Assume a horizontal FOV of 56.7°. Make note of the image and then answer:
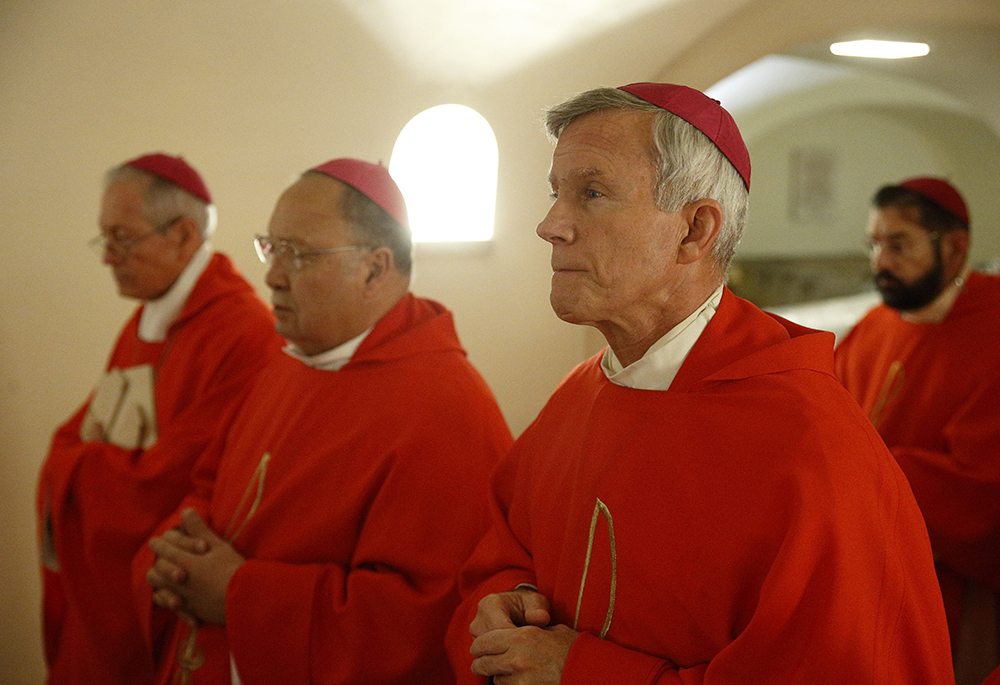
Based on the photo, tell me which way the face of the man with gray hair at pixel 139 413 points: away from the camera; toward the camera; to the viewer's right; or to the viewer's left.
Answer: to the viewer's left

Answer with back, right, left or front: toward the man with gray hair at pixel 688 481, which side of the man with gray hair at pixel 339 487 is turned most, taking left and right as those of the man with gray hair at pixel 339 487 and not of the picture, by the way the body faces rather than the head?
left

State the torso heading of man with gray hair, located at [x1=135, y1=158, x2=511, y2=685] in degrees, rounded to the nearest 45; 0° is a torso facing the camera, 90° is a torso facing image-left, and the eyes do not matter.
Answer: approximately 45°

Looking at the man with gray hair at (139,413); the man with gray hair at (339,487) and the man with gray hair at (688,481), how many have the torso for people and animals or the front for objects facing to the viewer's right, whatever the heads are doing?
0

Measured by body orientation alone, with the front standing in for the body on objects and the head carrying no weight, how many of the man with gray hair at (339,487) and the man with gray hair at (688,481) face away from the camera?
0

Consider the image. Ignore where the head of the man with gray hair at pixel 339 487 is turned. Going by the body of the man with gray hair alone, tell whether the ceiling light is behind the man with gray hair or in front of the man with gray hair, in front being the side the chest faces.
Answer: behind

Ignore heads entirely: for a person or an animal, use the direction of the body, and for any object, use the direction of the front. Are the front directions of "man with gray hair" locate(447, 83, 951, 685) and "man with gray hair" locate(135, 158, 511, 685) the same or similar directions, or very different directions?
same or similar directions

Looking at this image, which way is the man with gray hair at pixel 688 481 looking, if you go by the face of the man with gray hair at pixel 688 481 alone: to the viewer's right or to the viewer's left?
to the viewer's left

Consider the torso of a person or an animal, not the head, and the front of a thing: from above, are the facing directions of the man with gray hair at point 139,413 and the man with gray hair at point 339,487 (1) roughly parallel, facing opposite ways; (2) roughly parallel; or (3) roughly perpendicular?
roughly parallel

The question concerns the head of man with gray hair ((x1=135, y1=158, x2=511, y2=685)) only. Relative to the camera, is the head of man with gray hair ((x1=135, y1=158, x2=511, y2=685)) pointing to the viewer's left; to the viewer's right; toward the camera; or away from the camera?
to the viewer's left

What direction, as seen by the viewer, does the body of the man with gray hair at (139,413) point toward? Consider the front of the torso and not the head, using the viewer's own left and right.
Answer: facing the viewer and to the left of the viewer

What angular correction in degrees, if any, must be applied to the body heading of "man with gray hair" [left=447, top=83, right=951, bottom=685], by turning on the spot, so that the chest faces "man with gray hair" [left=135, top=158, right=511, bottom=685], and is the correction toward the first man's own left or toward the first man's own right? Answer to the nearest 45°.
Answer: approximately 90° to the first man's own right

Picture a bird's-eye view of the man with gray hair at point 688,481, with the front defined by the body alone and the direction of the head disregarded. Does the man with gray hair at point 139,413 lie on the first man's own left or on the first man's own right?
on the first man's own right

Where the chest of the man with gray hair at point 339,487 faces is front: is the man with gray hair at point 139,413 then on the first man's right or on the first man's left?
on the first man's right

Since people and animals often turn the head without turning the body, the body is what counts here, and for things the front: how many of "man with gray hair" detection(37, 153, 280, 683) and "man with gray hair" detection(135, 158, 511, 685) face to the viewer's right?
0
